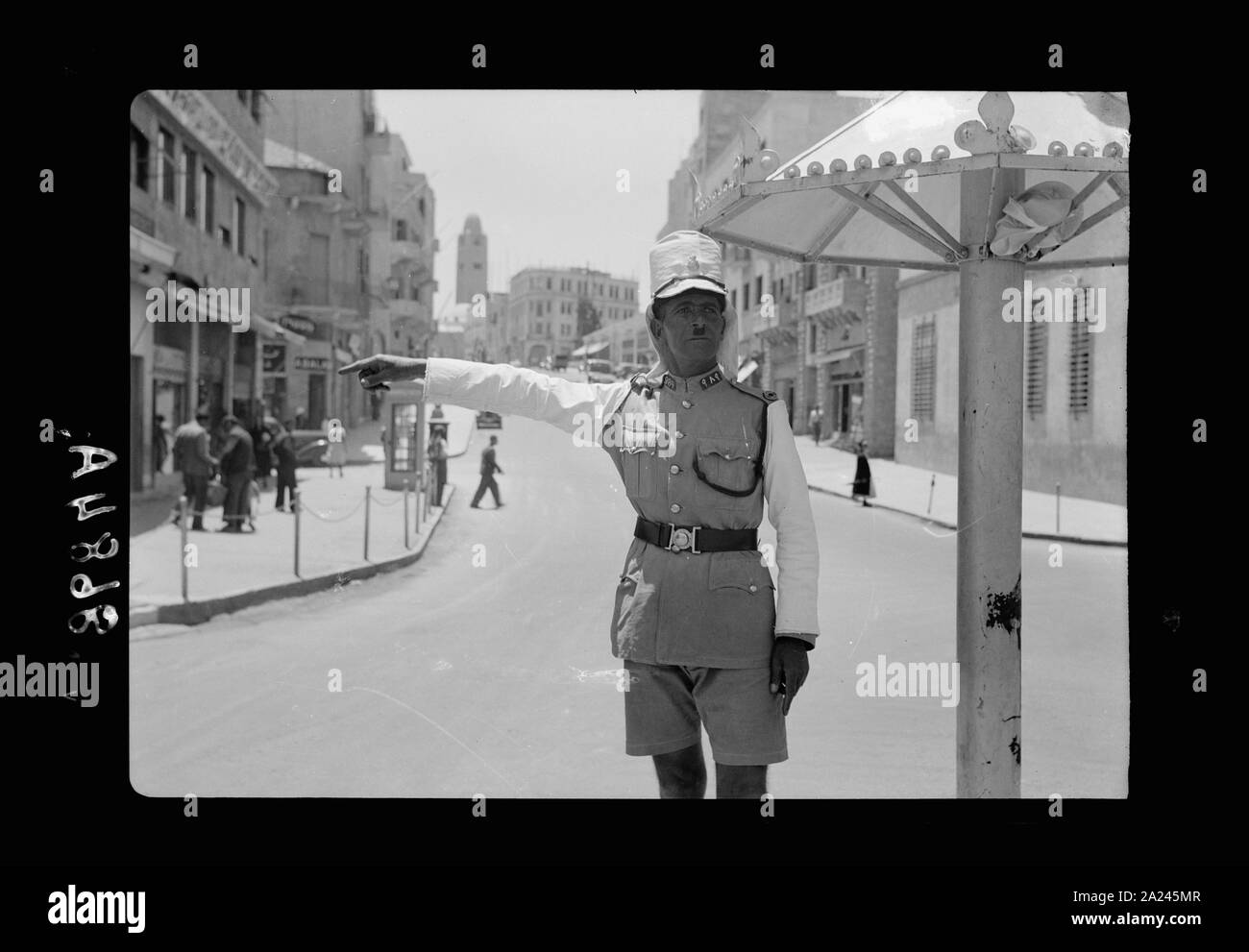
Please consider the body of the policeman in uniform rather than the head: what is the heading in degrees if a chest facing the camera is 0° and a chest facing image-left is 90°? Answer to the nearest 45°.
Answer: approximately 0°

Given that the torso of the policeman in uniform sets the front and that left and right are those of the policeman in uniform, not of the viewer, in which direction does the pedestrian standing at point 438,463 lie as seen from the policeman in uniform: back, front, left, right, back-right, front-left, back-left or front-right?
back

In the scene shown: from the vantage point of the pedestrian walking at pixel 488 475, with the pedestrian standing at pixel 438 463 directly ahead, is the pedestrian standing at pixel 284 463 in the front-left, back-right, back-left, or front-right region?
front-left

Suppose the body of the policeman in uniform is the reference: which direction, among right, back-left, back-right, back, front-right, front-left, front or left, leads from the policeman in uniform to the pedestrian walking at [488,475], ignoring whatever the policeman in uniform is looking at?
back
